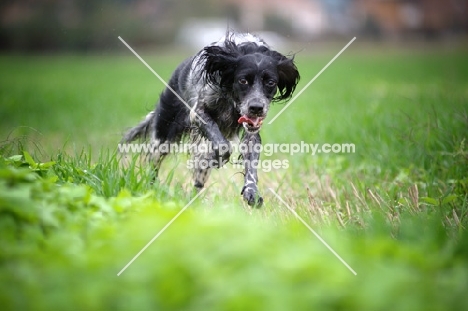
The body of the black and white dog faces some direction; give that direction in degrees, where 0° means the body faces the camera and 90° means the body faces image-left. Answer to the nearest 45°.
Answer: approximately 315°
